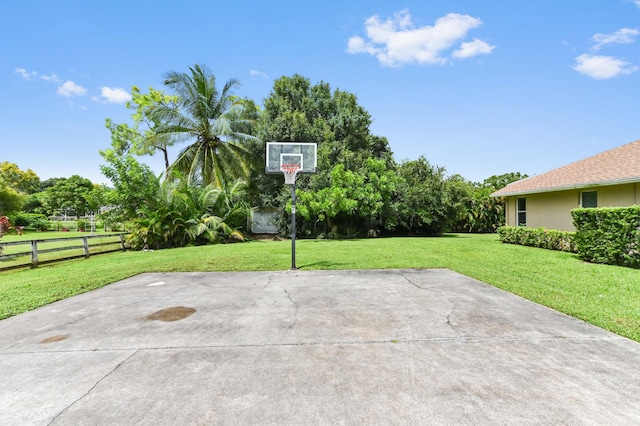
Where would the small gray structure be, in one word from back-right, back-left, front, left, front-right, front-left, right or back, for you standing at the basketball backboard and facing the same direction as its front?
back

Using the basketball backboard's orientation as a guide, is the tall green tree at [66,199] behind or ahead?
behind

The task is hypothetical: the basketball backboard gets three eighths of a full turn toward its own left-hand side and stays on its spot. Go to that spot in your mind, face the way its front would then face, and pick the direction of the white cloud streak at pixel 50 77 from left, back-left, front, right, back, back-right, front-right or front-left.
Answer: left

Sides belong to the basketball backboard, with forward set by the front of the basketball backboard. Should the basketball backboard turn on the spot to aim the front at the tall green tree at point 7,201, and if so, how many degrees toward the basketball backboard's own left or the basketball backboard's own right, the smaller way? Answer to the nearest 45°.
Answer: approximately 135° to the basketball backboard's own right

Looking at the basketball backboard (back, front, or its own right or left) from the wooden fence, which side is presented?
right

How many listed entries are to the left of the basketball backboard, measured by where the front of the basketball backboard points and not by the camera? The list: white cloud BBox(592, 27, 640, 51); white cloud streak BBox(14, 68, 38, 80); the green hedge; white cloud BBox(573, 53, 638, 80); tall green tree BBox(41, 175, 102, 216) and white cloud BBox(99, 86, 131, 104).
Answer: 3

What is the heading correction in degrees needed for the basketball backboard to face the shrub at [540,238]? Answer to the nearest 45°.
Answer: approximately 90° to its left

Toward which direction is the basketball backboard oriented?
toward the camera

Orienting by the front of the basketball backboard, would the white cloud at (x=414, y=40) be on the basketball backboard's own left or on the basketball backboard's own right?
on the basketball backboard's own left

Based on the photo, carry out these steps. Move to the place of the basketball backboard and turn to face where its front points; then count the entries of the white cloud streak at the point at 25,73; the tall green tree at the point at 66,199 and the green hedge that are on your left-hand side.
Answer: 1

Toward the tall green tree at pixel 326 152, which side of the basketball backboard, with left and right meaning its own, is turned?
back

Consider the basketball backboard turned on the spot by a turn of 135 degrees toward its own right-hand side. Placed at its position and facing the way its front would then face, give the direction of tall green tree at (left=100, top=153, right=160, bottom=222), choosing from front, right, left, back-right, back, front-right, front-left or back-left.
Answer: front

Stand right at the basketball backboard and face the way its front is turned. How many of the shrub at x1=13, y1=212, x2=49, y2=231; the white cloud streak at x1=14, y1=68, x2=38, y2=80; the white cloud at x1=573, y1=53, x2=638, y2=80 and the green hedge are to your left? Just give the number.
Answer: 2

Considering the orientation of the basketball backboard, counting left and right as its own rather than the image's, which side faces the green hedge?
left

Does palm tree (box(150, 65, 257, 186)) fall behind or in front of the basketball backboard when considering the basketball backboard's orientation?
behind

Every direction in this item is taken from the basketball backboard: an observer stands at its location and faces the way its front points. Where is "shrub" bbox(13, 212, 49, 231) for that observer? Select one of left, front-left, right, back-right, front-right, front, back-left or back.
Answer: back-right

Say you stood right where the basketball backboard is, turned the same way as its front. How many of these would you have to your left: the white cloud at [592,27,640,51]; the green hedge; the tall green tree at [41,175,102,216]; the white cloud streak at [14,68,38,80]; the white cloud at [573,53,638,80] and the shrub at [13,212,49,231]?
3
